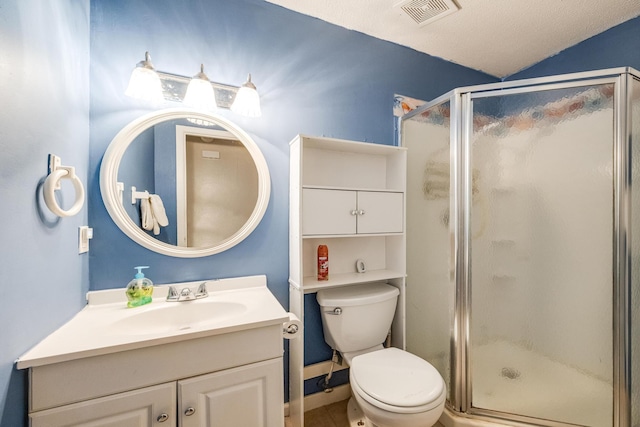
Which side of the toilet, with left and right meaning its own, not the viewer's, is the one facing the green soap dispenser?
right

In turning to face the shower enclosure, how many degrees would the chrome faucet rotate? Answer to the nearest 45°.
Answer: approximately 90° to its left

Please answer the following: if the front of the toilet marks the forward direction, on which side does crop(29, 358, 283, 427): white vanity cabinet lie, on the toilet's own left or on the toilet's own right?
on the toilet's own right

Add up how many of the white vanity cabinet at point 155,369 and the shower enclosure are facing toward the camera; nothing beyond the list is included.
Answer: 2

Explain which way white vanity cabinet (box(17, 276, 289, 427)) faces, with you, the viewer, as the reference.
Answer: facing the viewer

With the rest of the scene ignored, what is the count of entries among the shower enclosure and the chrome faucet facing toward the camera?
2

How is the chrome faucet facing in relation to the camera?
toward the camera

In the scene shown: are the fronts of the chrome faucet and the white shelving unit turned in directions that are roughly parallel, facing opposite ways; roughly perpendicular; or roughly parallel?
roughly parallel

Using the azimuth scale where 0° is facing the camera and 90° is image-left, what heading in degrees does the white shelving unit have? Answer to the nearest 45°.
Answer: approximately 315°

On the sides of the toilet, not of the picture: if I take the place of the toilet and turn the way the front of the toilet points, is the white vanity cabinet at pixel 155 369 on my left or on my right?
on my right

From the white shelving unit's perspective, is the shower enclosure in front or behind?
in front

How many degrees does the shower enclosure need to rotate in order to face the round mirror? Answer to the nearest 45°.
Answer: approximately 45° to its right

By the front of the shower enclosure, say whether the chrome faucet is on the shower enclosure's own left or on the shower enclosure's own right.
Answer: on the shower enclosure's own right

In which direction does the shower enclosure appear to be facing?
toward the camera
